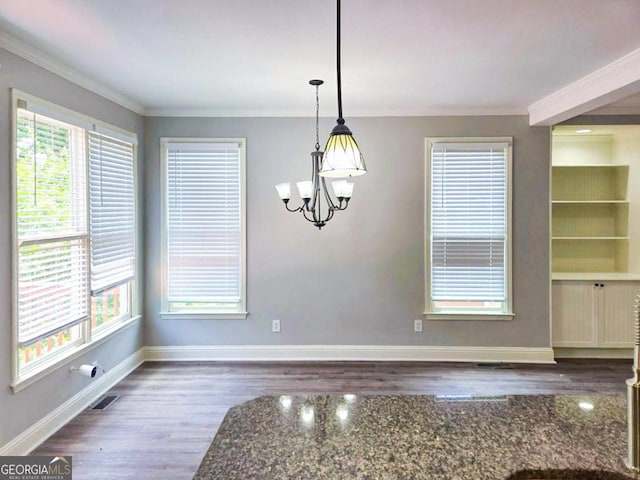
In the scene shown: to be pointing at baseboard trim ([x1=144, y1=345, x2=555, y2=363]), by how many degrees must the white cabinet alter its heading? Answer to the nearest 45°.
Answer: approximately 45° to its right

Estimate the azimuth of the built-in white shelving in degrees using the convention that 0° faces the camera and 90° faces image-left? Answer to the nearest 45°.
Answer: approximately 0°

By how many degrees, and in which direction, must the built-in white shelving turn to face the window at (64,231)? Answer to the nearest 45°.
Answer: approximately 45° to its right

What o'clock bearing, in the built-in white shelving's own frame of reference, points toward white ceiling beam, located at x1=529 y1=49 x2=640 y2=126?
The white ceiling beam is roughly at 12 o'clock from the built-in white shelving.

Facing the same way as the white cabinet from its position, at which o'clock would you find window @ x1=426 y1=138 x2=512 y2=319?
The window is roughly at 2 o'clock from the white cabinet.

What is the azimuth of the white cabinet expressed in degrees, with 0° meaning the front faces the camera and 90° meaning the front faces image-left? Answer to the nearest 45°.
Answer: approximately 0°

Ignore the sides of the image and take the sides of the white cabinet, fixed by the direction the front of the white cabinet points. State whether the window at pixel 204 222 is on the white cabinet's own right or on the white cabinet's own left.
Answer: on the white cabinet's own right

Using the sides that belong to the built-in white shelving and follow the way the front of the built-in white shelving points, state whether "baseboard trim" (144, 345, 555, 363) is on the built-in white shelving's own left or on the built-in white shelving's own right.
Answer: on the built-in white shelving's own right

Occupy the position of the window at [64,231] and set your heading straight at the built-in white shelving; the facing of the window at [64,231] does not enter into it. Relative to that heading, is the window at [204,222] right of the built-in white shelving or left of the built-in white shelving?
left
